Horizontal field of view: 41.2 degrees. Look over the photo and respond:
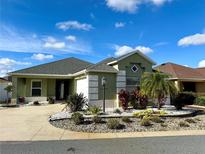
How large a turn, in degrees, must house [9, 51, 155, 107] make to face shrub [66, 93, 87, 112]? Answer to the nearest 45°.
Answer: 0° — it already faces it

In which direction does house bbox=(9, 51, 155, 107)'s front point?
toward the camera

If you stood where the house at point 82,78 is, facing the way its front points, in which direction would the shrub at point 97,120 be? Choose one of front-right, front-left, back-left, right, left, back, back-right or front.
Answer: front

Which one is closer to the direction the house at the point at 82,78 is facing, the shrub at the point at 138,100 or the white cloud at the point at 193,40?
the shrub

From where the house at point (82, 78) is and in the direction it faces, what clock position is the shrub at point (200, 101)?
The shrub is roughly at 9 o'clock from the house.

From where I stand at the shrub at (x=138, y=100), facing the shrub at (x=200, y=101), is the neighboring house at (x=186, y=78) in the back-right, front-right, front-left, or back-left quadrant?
front-left

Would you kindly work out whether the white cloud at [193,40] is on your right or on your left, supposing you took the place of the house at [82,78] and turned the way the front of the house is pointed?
on your left
